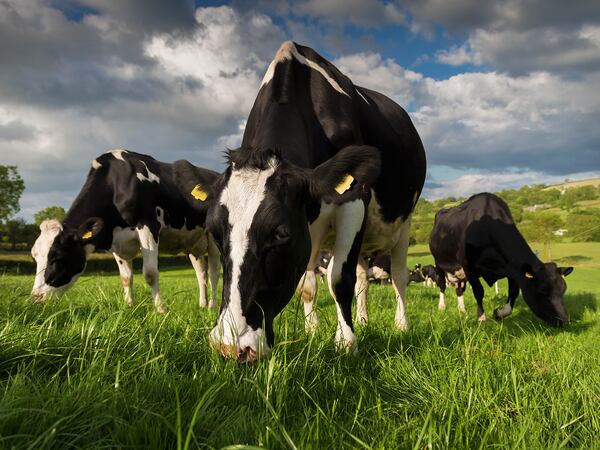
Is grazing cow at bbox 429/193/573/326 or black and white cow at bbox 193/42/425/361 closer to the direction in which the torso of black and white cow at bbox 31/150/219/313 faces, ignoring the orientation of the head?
the black and white cow

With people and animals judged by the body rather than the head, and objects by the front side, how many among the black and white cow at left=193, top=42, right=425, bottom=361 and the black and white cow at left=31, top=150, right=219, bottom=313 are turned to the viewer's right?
0

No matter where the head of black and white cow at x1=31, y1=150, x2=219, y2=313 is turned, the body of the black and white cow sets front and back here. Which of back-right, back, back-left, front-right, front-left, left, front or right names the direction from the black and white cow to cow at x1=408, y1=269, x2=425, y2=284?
back

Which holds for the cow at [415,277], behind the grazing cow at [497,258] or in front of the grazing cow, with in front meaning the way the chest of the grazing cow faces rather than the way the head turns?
behind

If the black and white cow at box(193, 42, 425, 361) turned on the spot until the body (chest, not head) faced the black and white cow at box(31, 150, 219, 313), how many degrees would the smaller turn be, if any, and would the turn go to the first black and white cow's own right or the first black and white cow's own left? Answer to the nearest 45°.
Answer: approximately 90° to the first black and white cow's own right

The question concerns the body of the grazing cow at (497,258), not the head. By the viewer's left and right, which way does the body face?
facing the viewer and to the right of the viewer

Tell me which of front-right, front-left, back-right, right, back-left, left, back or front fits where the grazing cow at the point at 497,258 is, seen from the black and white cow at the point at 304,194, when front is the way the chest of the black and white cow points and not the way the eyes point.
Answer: back

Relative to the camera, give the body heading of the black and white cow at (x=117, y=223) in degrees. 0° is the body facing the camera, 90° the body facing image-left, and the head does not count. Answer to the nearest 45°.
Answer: approximately 45°

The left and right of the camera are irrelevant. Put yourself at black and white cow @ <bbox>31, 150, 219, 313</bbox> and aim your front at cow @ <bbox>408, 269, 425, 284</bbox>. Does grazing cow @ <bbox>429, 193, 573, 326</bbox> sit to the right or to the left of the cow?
right
